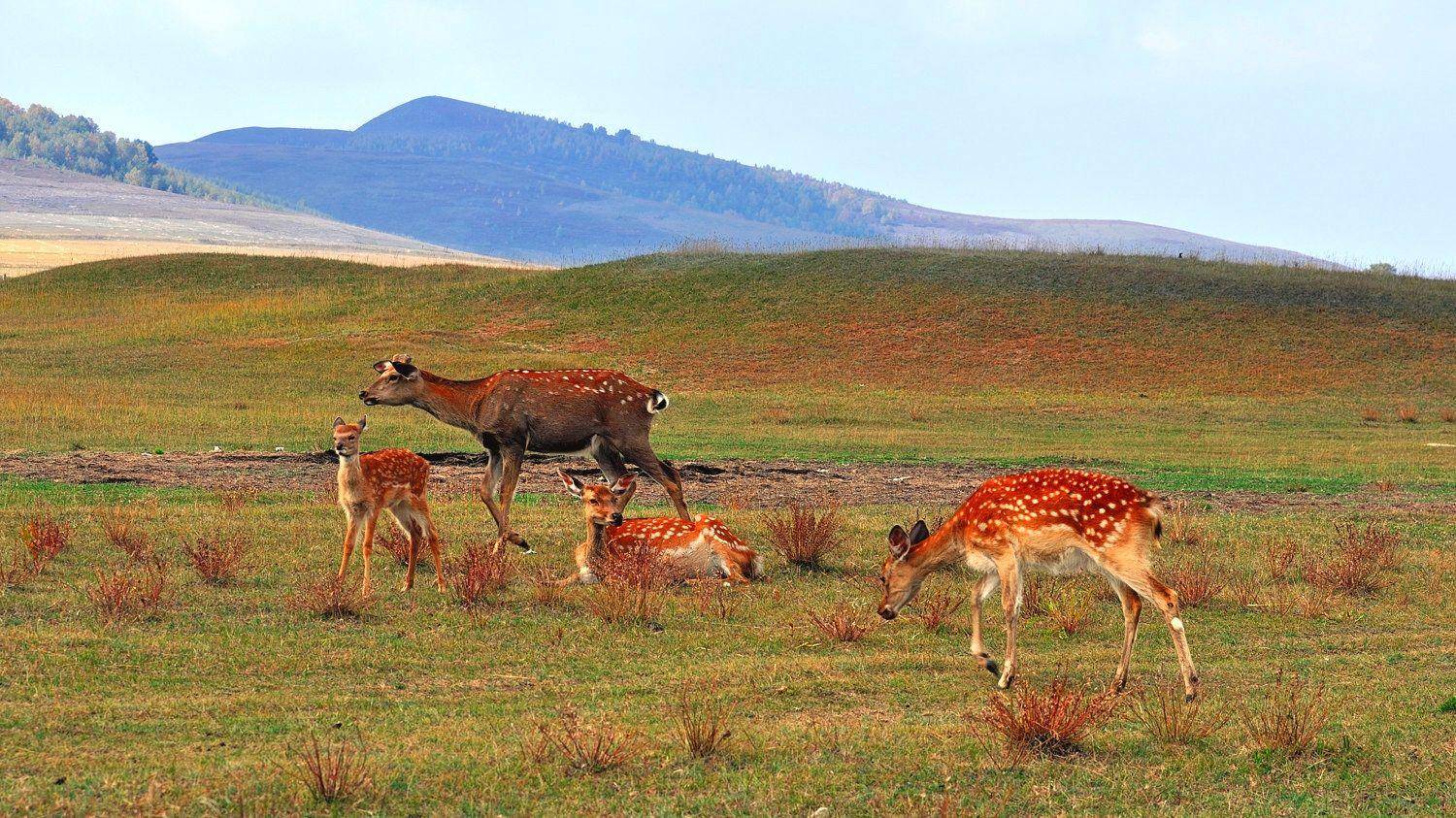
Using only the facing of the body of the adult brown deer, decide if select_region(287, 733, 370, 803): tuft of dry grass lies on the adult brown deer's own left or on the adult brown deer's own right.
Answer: on the adult brown deer's own left

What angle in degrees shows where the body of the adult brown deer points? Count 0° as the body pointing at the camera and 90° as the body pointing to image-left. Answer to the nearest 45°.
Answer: approximately 90°

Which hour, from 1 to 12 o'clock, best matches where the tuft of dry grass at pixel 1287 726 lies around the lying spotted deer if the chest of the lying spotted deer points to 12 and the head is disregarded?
The tuft of dry grass is roughly at 8 o'clock from the lying spotted deer.

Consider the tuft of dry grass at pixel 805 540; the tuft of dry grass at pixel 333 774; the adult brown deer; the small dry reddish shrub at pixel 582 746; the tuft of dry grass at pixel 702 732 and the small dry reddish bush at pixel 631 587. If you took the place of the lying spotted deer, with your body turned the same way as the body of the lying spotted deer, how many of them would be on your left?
4

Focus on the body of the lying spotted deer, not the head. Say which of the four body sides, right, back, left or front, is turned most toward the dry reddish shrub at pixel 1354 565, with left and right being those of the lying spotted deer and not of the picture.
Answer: back

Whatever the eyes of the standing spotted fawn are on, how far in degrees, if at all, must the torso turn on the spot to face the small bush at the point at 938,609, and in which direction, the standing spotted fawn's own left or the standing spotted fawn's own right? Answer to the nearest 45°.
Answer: approximately 135° to the standing spotted fawn's own left

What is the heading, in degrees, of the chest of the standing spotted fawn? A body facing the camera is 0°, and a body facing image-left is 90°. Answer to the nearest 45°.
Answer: approximately 45°

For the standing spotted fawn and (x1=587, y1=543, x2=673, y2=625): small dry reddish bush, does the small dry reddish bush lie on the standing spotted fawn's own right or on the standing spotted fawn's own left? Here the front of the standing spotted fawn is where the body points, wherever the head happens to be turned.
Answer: on the standing spotted fawn's own left

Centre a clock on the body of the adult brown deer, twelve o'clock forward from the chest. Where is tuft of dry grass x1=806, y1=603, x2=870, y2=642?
The tuft of dry grass is roughly at 8 o'clock from the adult brown deer.

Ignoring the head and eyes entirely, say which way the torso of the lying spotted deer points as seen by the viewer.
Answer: to the viewer's left

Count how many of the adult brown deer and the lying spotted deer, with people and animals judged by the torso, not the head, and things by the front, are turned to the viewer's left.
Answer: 2

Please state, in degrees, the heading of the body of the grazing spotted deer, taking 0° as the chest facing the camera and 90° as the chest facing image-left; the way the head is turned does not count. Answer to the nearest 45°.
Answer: approximately 90°

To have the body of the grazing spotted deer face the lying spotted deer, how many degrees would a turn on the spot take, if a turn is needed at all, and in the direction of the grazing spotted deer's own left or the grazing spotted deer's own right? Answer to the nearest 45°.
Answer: approximately 45° to the grazing spotted deer's own right
